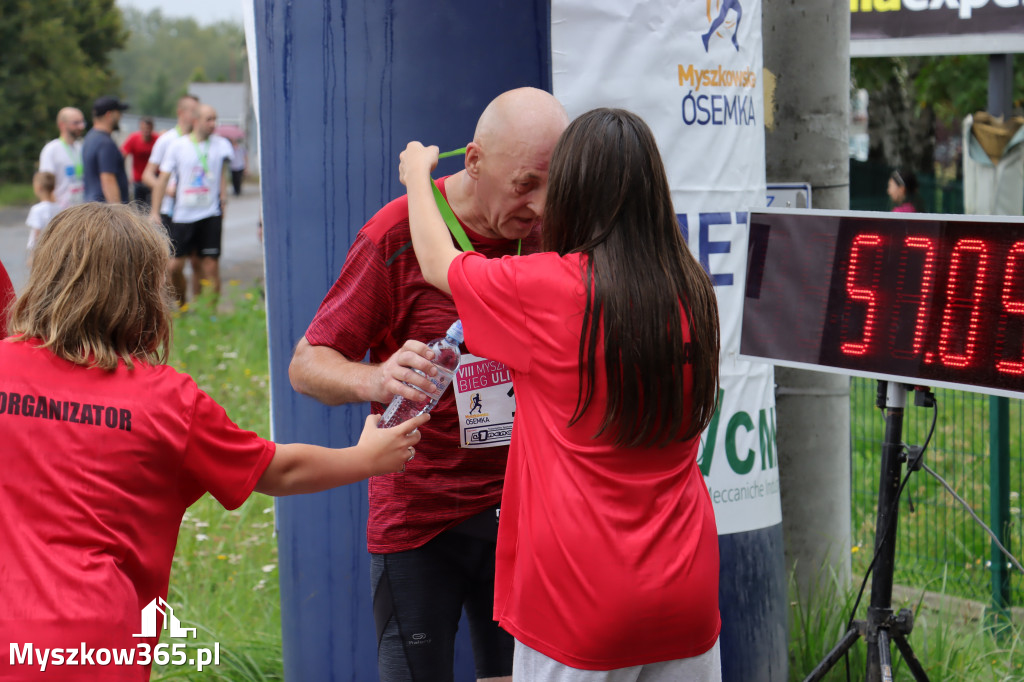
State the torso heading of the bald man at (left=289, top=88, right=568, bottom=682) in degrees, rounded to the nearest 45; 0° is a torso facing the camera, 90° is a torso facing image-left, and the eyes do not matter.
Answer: approximately 315°

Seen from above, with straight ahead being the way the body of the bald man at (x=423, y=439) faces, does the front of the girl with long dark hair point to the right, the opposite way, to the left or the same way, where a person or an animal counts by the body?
the opposite way

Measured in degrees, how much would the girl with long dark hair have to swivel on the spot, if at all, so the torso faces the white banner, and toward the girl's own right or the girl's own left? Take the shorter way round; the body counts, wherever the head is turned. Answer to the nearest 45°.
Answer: approximately 45° to the girl's own right

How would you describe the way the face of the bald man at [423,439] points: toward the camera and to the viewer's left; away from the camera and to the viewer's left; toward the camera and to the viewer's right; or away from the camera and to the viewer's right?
toward the camera and to the viewer's right

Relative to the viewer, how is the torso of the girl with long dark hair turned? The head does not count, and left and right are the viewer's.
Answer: facing away from the viewer and to the left of the viewer

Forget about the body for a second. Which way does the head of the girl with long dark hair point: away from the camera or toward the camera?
away from the camera
